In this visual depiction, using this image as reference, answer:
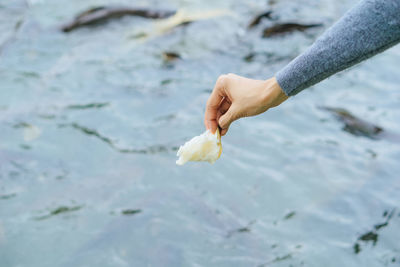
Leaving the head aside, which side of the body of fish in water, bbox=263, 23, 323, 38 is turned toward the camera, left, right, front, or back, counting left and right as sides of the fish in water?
left

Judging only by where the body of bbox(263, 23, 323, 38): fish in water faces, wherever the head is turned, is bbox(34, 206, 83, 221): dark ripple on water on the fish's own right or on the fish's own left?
on the fish's own left
